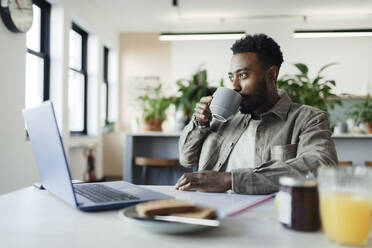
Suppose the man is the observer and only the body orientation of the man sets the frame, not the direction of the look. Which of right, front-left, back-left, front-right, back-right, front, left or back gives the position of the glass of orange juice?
front-left

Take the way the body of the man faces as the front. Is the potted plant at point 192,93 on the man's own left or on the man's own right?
on the man's own right

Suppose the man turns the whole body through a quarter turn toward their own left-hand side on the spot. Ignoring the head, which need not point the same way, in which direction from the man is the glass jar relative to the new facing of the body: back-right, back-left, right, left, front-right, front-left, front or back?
front-right

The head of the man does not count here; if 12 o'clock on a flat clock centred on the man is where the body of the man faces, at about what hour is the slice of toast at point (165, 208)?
The slice of toast is roughly at 11 o'clock from the man.

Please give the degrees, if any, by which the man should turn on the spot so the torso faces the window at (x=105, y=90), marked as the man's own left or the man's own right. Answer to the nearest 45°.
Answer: approximately 90° to the man's own right

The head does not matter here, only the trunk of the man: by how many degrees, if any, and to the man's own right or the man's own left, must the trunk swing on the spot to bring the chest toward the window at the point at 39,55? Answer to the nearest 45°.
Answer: approximately 90° to the man's own right

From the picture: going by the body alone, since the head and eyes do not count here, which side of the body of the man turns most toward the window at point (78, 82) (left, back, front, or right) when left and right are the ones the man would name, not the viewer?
right

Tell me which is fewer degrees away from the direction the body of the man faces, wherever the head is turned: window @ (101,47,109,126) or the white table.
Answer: the white table

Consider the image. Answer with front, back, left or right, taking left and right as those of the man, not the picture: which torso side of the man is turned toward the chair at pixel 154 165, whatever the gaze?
right

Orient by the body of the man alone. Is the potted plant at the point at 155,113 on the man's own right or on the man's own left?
on the man's own right

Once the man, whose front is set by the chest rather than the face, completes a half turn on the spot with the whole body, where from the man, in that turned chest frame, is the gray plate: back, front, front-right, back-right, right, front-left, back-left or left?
back-right

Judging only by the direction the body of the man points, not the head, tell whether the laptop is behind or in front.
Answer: in front

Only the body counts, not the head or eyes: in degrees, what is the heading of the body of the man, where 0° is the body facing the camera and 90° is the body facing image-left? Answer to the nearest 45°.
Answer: approximately 45°

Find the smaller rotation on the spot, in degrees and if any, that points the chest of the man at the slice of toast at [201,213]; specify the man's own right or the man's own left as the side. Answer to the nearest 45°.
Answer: approximately 45° to the man's own left
